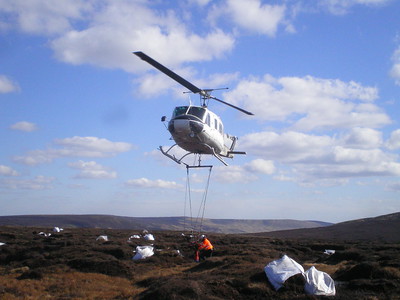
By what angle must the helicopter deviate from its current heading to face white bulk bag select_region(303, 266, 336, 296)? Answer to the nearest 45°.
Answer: approximately 90° to its left

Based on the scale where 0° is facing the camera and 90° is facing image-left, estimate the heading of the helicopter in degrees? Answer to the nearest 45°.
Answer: approximately 45°

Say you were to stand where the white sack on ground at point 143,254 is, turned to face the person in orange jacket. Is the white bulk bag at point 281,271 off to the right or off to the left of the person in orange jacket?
right
